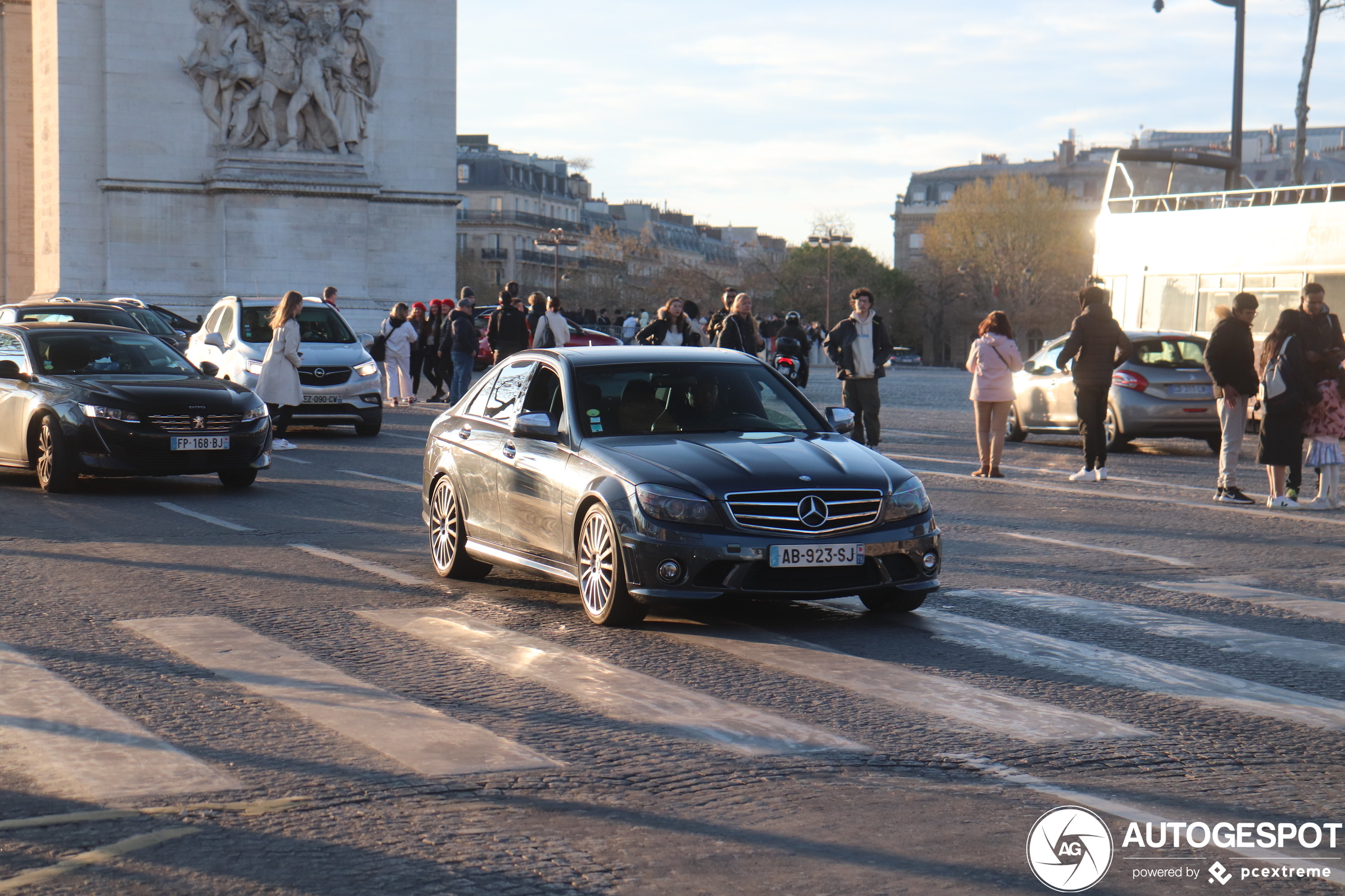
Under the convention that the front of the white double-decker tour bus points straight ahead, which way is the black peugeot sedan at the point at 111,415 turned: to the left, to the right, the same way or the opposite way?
the opposite way

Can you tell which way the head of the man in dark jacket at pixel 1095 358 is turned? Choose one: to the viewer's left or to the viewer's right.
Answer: to the viewer's left

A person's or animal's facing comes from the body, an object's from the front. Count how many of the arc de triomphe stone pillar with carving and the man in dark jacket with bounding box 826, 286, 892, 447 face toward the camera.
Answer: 2

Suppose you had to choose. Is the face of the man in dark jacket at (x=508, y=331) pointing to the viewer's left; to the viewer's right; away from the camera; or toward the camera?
away from the camera

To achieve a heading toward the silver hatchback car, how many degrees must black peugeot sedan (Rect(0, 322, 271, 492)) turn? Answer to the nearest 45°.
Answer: approximately 45° to its left

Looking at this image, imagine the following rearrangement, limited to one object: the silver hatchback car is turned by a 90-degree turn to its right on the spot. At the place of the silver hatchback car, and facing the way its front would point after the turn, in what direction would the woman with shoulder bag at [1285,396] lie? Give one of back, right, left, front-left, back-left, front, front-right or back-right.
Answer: back-right

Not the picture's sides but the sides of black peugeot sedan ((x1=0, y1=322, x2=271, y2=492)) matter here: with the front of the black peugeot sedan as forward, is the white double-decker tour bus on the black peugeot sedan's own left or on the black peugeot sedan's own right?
on the black peugeot sedan's own left
